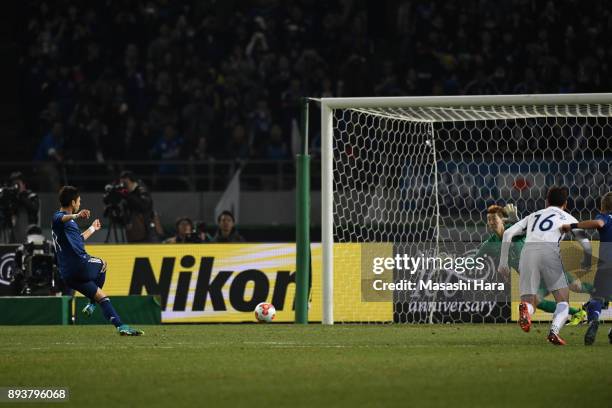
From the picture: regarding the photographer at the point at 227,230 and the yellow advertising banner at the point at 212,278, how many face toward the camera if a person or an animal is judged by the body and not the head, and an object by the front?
2

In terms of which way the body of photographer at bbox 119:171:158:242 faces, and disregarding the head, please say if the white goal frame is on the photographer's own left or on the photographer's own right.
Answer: on the photographer's own left

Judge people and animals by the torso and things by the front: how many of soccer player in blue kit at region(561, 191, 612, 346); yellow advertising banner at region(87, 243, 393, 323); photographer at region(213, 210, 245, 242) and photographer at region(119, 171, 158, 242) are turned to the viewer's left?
1

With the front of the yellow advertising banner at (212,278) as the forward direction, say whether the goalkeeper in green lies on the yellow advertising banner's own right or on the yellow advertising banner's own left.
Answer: on the yellow advertising banner's own left

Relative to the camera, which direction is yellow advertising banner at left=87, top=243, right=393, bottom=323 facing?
toward the camera

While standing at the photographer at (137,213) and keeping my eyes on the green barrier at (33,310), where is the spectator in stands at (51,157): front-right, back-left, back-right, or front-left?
back-right

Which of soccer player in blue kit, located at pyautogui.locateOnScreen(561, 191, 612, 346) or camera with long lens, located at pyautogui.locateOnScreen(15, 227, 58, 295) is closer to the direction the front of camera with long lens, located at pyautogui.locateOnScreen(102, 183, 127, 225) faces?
the camera with long lens

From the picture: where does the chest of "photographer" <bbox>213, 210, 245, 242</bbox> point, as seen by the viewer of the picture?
toward the camera

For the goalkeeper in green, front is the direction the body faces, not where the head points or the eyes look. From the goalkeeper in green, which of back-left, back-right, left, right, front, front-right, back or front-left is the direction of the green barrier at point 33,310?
front-right
